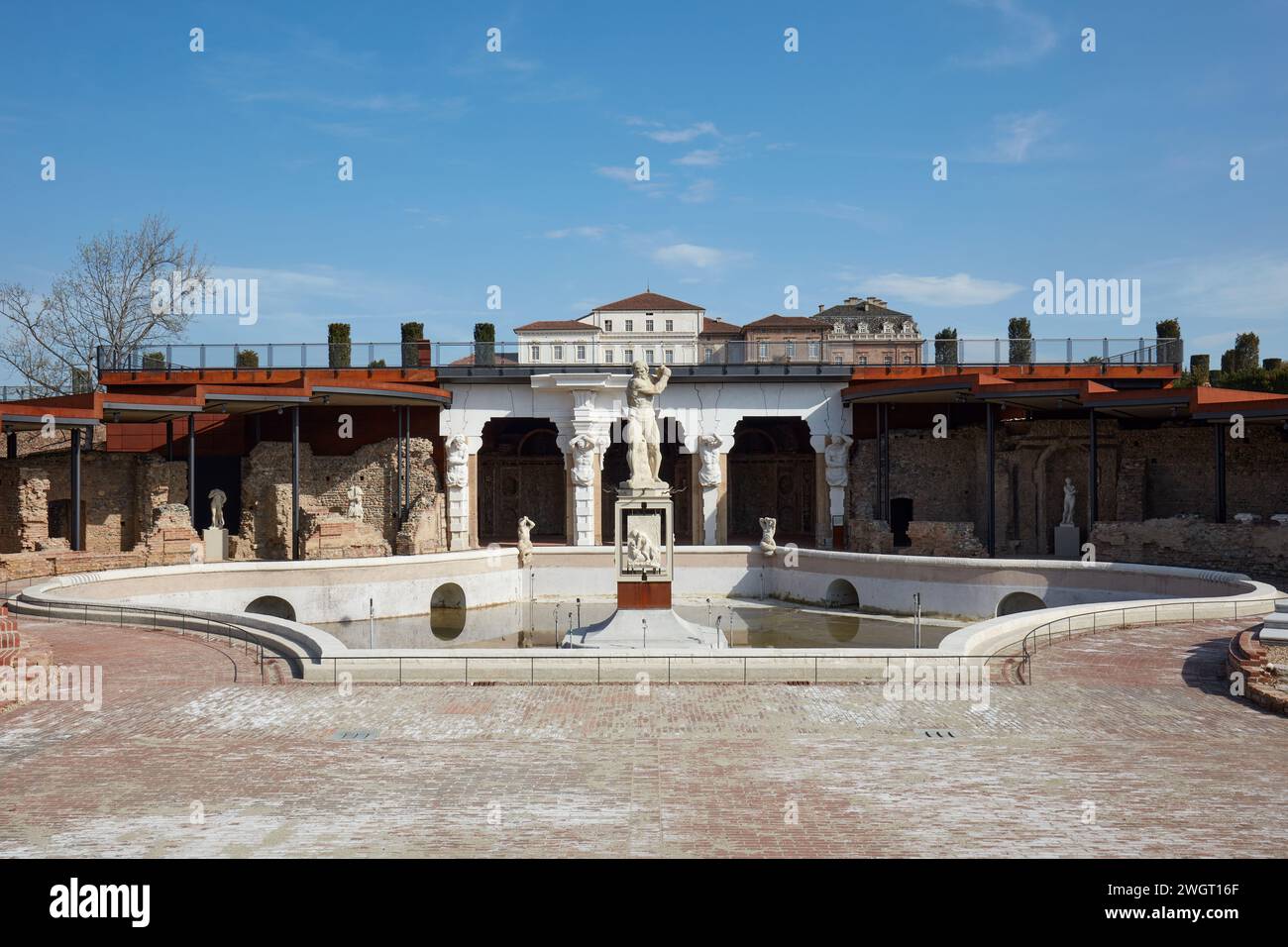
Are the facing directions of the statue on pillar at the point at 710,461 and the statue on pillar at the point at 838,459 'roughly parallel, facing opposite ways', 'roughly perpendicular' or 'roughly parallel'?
roughly parallel

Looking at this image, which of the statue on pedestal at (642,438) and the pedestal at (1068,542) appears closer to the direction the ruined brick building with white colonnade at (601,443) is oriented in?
the statue on pedestal

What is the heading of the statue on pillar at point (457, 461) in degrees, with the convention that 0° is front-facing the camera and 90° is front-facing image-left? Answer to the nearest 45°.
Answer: approximately 0°

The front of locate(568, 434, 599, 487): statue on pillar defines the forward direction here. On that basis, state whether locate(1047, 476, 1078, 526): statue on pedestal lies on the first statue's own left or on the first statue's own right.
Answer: on the first statue's own left

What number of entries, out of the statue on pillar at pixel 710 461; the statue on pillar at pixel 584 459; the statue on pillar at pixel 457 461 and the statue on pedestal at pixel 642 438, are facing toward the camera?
4

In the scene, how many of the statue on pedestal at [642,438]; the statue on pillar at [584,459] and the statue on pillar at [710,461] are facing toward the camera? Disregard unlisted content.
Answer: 3

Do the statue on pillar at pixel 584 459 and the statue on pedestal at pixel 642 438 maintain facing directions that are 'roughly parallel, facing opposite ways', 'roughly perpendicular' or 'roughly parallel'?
roughly parallel

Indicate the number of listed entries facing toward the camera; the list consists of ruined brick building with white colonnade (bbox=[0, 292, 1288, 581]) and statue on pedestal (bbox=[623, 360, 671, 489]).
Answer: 2

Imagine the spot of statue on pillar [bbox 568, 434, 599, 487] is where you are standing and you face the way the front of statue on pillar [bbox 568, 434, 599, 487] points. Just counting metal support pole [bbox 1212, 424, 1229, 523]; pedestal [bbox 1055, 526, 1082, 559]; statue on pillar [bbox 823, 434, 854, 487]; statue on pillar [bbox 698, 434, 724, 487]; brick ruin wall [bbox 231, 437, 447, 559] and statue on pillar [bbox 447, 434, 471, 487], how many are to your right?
2

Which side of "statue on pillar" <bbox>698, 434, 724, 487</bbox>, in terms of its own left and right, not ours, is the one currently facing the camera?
front

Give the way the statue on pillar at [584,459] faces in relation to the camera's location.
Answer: facing the viewer

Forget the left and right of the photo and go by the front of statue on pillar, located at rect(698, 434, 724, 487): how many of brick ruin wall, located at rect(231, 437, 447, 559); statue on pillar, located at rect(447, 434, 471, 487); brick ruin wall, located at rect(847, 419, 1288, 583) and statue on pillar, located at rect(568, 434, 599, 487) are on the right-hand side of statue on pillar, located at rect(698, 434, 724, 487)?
3

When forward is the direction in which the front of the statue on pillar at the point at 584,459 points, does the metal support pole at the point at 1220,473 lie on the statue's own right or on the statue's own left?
on the statue's own left

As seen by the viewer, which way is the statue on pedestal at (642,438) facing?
toward the camera

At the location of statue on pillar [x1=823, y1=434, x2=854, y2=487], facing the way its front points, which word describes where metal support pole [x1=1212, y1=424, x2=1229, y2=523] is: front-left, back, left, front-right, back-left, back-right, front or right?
front-left

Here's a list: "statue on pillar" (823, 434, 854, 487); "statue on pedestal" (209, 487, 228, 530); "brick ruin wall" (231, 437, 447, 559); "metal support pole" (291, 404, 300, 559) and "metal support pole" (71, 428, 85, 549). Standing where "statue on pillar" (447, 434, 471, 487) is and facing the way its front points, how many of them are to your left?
1
